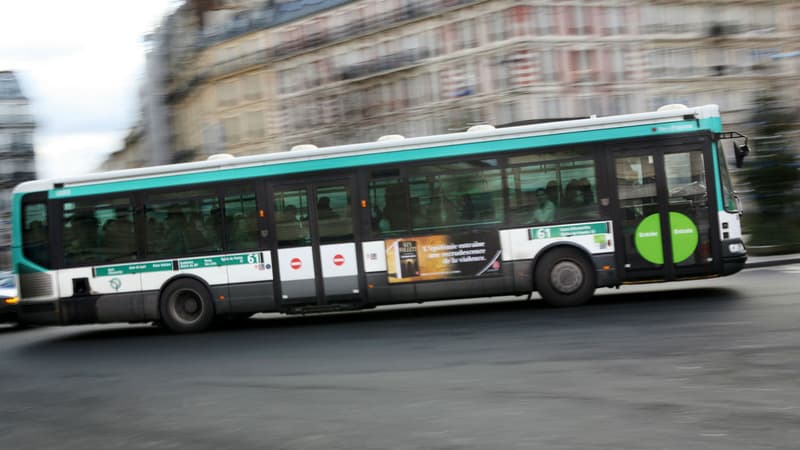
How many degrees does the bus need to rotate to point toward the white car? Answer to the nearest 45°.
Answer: approximately 135° to its left

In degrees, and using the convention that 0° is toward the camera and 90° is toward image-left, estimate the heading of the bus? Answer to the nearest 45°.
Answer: approximately 270°
